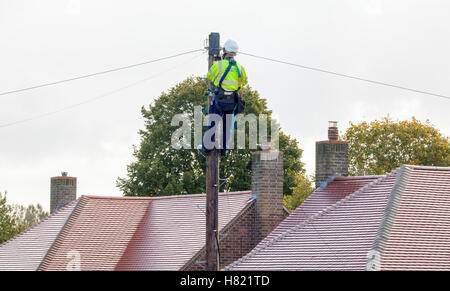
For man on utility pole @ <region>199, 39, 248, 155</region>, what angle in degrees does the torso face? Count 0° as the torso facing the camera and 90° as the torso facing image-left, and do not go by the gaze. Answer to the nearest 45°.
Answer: approximately 180°

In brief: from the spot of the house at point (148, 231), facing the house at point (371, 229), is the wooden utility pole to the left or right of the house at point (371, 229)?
right
